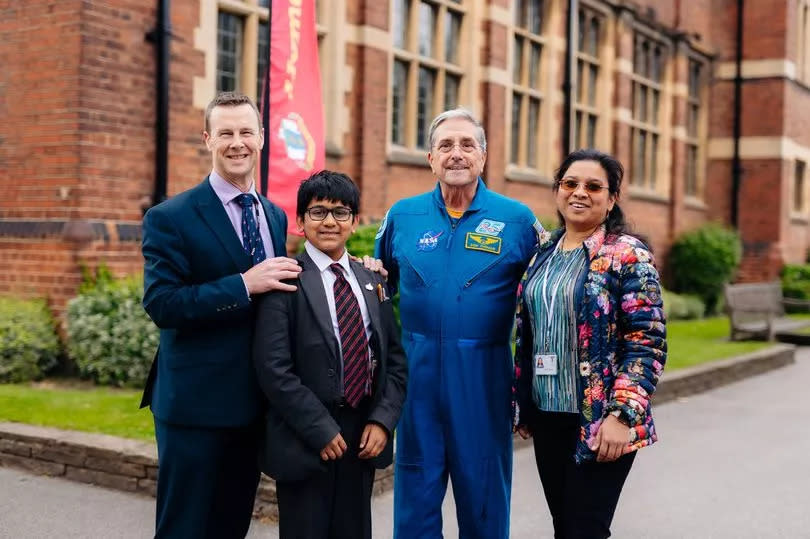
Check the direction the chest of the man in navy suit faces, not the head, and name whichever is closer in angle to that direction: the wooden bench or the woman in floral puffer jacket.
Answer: the woman in floral puffer jacket

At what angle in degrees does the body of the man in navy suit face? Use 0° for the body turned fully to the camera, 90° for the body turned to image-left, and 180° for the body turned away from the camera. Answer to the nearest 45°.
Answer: approximately 315°

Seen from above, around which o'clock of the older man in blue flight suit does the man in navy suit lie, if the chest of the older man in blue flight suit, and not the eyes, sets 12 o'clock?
The man in navy suit is roughly at 2 o'clock from the older man in blue flight suit.

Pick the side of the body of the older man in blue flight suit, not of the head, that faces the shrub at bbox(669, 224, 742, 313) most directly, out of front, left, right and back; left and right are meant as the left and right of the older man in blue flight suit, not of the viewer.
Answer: back

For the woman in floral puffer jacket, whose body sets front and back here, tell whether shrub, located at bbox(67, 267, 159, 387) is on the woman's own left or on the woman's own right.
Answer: on the woman's own right

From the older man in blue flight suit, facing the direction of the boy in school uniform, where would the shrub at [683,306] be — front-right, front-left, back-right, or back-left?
back-right

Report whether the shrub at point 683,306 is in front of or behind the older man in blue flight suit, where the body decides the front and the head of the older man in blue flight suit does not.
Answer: behind

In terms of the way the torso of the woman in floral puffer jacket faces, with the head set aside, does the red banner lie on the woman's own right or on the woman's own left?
on the woman's own right

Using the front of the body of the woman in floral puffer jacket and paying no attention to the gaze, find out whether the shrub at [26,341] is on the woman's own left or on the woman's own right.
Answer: on the woman's own right

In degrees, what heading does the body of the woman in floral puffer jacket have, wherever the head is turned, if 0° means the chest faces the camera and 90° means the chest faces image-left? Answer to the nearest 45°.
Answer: approximately 45°
